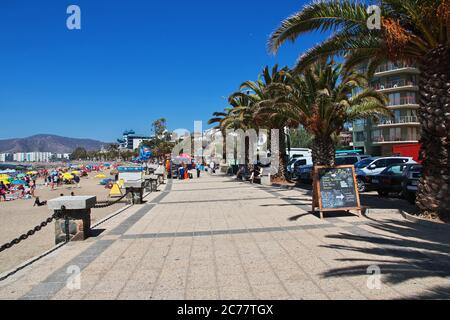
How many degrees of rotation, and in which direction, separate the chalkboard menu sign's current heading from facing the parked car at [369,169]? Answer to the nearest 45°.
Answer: approximately 180°

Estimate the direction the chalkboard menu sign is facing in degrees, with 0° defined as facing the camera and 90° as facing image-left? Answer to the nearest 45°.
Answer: approximately 0°

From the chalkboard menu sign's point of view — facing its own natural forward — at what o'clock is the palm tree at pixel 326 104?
The palm tree is roughly at 6 o'clock from the chalkboard menu sign.

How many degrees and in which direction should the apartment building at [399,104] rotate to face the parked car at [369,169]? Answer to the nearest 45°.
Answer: approximately 45° to its left

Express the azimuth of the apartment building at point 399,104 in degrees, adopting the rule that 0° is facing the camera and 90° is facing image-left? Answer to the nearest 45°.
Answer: approximately 45°

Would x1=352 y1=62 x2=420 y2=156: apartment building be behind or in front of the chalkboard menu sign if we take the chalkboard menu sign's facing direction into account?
behind

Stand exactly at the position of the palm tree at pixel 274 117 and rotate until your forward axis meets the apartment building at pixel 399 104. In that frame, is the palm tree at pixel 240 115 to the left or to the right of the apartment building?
left

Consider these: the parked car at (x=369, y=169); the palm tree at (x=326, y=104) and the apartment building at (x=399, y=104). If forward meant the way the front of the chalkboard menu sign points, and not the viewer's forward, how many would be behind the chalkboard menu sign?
3

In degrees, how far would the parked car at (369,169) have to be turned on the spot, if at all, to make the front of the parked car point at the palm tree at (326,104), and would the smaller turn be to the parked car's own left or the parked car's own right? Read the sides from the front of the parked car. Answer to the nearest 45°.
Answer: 0° — it already faces it

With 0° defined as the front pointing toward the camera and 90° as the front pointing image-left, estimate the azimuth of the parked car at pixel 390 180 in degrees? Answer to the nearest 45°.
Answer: approximately 45°
